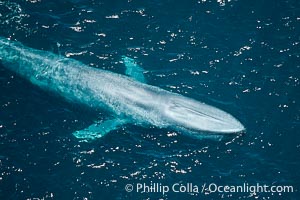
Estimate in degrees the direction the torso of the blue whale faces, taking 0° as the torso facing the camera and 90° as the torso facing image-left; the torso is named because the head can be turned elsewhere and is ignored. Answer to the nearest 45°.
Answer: approximately 315°
